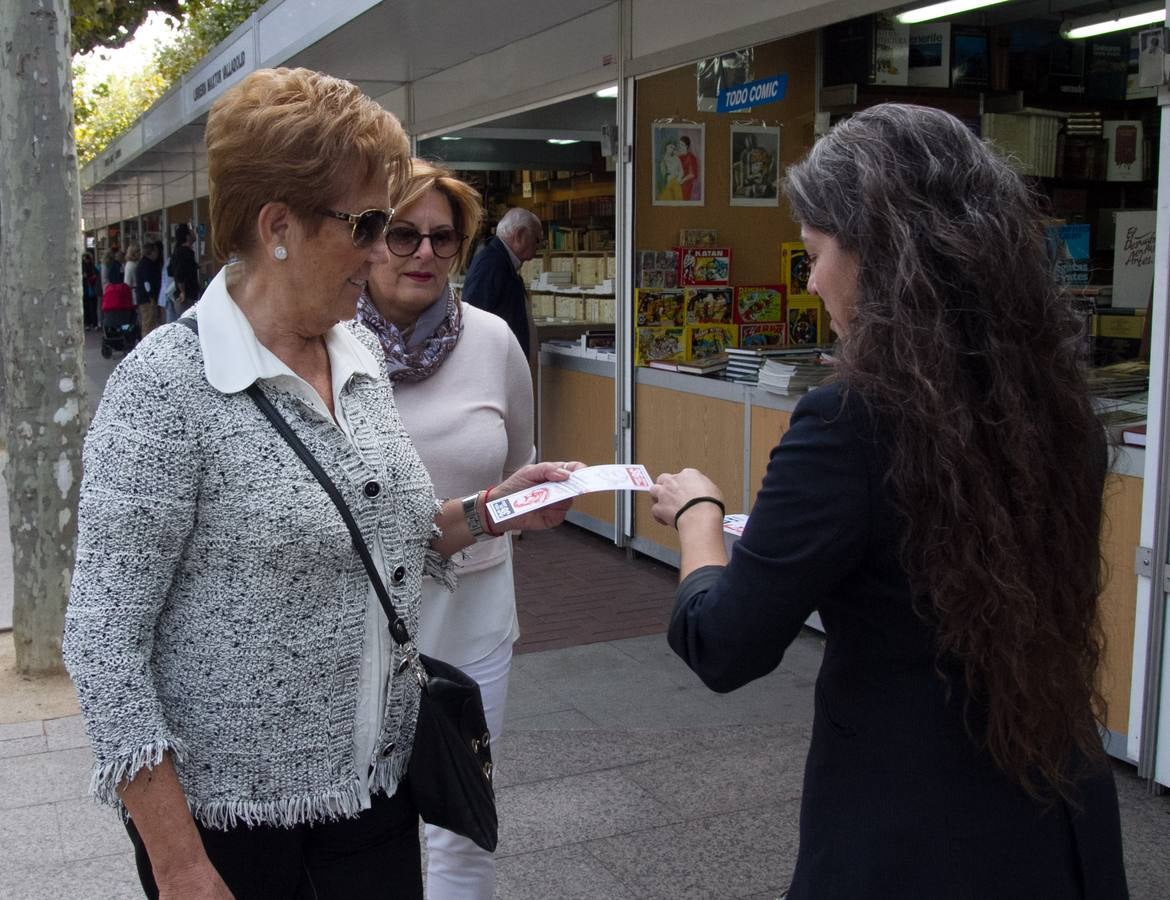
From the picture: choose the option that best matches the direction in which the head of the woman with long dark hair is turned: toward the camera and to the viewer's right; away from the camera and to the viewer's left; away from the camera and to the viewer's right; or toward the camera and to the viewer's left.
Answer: away from the camera and to the viewer's left

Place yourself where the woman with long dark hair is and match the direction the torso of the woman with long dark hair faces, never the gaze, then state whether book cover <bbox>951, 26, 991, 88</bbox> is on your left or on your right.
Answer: on your right

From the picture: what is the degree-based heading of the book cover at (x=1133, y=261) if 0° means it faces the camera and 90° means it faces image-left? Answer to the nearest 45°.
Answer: approximately 0°

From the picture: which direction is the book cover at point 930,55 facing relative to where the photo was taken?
toward the camera

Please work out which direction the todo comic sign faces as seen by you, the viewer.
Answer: facing the viewer and to the left of the viewer

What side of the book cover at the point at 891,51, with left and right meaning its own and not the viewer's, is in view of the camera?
front

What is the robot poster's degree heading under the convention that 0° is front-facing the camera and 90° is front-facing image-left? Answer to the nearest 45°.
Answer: approximately 0°

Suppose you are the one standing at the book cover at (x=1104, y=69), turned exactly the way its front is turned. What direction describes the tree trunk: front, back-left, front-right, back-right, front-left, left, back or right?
front-right

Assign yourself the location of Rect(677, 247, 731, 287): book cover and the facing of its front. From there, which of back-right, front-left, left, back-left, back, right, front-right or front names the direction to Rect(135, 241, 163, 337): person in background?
back-right

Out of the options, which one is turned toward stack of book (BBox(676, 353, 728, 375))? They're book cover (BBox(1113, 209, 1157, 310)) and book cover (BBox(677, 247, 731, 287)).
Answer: book cover (BBox(677, 247, 731, 287))

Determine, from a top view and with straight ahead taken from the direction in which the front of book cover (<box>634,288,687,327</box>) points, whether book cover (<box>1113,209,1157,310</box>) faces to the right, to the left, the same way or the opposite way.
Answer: the same way

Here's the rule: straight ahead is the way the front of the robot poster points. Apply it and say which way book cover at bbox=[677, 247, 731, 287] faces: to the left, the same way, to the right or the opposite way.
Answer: the same way

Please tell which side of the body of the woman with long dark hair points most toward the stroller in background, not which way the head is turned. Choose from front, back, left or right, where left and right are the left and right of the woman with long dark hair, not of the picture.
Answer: front

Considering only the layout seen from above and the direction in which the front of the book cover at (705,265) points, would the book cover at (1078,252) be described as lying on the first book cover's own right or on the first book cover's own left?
on the first book cover's own left

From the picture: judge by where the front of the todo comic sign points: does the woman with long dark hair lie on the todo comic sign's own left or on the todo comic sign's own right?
on the todo comic sign's own left
